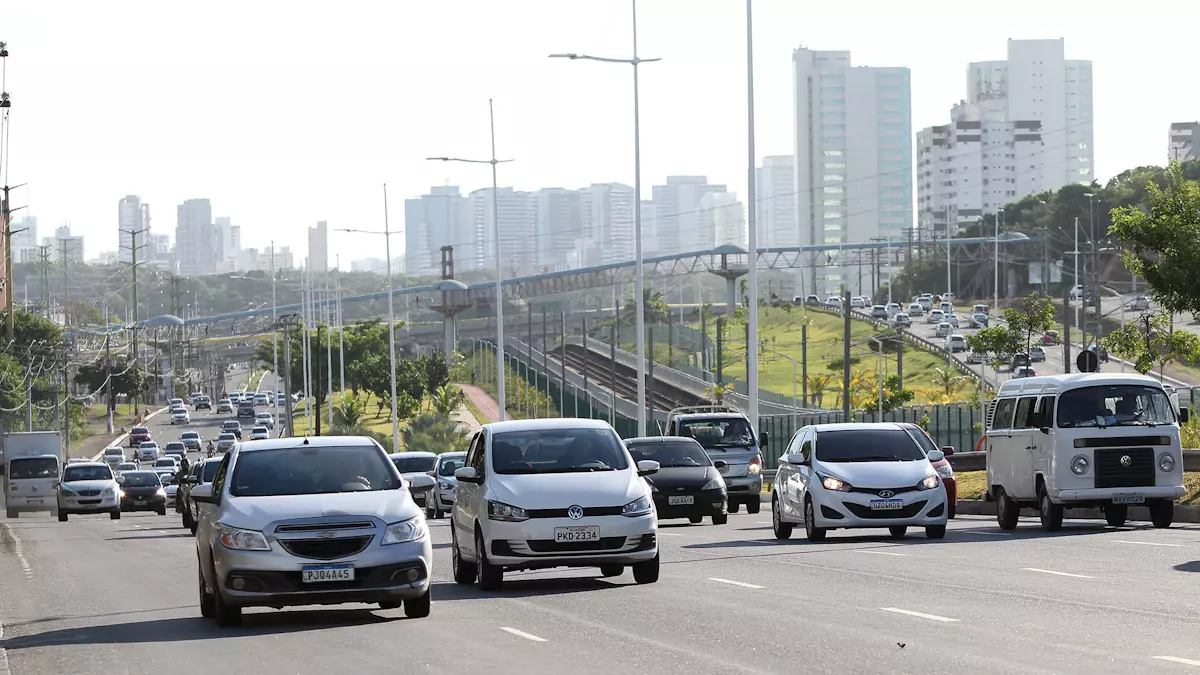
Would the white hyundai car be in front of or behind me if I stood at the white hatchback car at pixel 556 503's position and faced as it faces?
behind

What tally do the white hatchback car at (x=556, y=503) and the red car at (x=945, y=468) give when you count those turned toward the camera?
2

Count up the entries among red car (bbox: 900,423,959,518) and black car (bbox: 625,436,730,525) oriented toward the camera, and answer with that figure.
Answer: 2

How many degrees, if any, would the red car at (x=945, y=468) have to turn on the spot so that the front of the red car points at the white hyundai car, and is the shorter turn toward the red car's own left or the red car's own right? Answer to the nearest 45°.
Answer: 0° — it already faces it

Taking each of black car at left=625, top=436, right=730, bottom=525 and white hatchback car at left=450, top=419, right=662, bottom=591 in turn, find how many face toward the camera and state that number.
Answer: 2

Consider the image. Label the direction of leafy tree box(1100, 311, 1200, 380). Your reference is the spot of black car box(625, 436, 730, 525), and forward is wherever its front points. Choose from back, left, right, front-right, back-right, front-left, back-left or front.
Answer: back-left

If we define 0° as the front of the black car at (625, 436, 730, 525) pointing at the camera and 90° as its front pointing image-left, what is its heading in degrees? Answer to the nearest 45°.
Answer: approximately 0°

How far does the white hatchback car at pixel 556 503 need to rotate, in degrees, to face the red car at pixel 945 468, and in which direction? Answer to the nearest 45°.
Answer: approximately 135° to its left

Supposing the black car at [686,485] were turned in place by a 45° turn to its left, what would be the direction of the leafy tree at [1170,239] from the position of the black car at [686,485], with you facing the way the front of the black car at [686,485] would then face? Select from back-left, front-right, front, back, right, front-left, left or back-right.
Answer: front-left

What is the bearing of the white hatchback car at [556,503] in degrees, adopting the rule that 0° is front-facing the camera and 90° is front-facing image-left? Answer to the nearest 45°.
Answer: approximately 0°

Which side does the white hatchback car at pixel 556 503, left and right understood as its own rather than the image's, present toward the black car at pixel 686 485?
back
